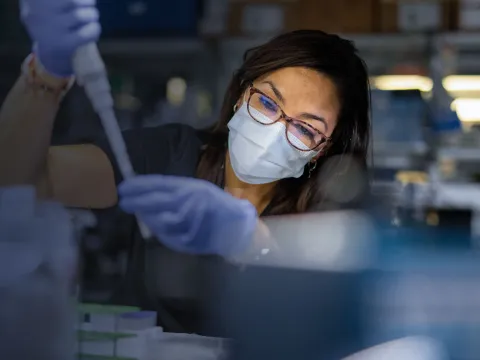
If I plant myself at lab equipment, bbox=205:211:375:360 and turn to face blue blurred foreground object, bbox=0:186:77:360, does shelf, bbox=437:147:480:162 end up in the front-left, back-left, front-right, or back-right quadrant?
back-right

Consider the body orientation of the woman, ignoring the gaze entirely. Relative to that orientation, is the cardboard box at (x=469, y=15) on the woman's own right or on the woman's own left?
on the woman's own left

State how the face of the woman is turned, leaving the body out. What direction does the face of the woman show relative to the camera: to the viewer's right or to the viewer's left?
to the viewer's left

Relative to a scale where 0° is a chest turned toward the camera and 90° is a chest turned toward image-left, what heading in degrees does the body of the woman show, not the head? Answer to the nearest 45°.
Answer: approximately 0°
